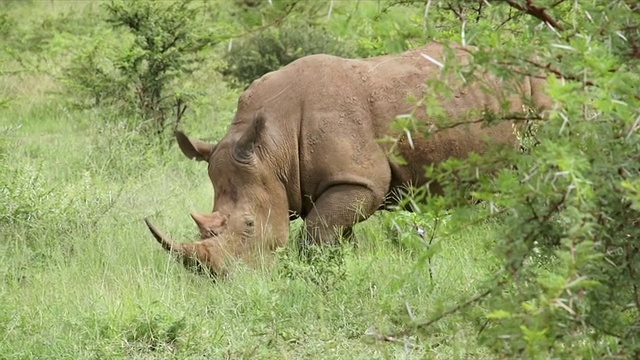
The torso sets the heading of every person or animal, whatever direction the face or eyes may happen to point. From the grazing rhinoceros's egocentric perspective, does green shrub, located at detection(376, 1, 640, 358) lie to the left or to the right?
on its left

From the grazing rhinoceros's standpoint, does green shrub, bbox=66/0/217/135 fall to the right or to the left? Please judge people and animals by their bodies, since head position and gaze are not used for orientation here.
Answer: on its right

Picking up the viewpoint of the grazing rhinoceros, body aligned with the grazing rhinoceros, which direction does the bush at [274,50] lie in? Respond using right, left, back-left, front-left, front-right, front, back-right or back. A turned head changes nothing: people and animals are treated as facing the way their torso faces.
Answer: back-right

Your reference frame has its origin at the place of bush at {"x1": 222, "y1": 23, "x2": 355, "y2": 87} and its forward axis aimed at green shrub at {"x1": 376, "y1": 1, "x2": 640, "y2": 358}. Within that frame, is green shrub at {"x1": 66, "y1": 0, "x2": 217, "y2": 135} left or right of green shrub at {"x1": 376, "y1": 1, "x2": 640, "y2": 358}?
right
